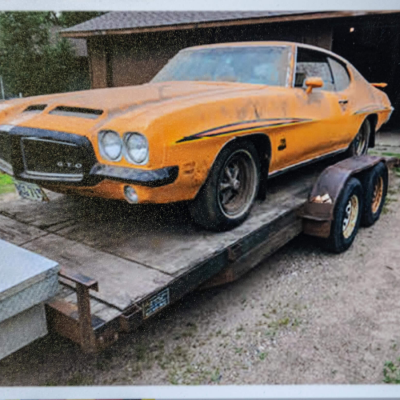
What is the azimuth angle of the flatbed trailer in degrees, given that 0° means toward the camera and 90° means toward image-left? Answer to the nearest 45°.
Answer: approximately 45°

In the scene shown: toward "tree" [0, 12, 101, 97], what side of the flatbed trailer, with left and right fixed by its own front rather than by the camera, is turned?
right

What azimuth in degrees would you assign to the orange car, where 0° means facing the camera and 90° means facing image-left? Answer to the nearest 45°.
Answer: approximately 45°
